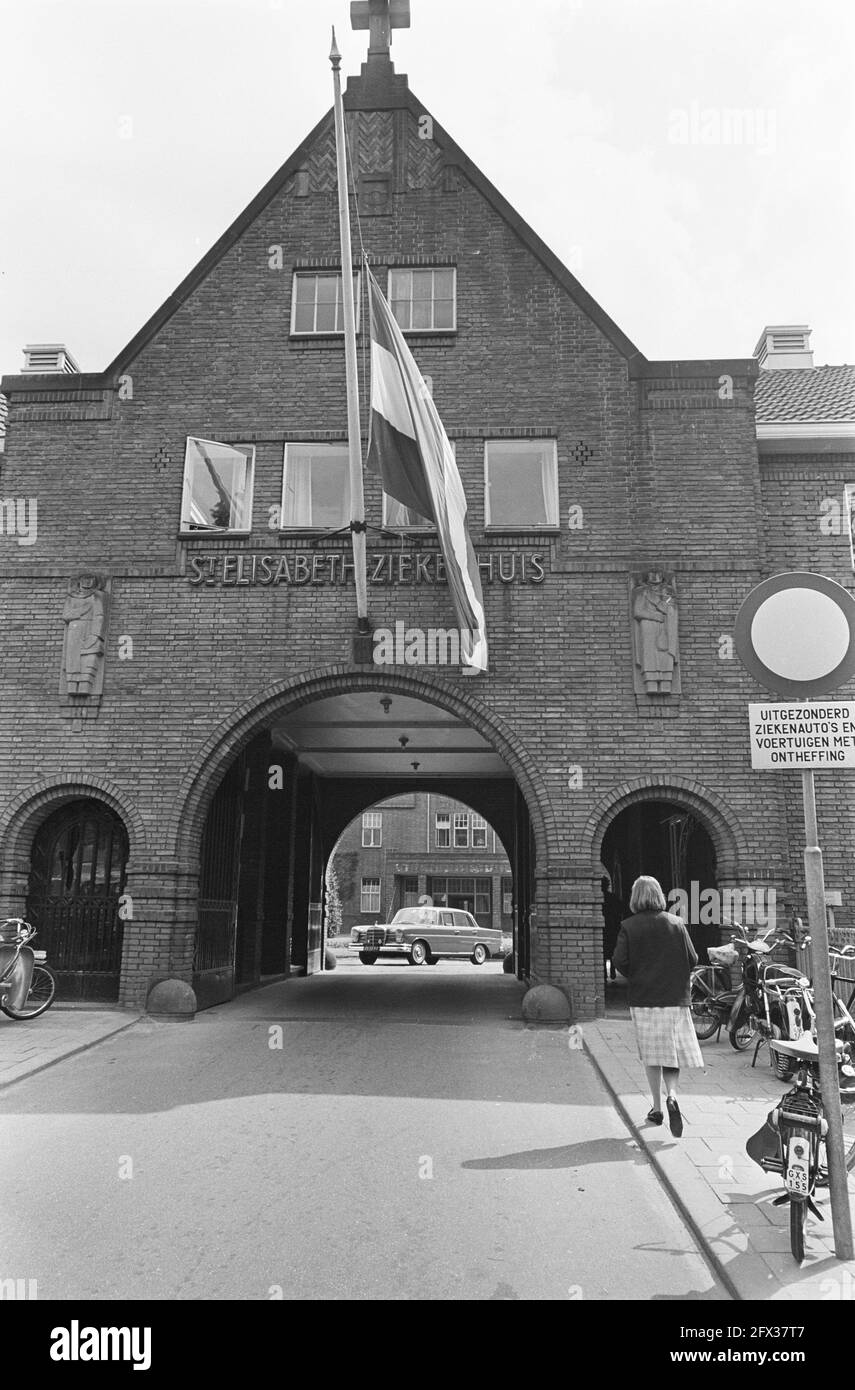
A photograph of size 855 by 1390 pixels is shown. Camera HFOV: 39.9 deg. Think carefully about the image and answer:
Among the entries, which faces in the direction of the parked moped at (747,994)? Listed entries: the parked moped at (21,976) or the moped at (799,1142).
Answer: the moped at (799,1142)

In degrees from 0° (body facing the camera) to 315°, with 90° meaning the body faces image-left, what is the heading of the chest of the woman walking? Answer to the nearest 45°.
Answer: approximately 180°

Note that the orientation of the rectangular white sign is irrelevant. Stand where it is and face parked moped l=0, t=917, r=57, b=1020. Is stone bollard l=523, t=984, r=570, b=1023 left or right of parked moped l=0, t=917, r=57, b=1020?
right

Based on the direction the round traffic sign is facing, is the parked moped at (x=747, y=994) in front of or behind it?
behind

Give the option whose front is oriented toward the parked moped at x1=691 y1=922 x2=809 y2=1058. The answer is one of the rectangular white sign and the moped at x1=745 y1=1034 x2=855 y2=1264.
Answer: the moped

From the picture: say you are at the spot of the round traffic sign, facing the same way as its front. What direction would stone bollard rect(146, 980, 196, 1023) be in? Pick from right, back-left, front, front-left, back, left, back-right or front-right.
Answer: back-right

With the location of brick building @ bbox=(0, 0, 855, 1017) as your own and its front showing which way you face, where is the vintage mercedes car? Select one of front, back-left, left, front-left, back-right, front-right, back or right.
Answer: back

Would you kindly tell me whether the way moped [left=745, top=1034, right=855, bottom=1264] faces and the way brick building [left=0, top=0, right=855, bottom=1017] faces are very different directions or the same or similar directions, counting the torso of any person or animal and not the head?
very different directions

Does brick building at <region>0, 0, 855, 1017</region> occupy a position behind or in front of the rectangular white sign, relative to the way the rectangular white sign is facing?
behind

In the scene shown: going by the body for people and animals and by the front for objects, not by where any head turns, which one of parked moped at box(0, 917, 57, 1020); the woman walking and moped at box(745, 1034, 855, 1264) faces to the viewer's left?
the parked moped

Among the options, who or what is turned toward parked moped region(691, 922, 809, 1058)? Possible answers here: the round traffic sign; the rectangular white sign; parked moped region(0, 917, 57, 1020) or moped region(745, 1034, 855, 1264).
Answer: the moped region(745, 1034, 855, 1264)

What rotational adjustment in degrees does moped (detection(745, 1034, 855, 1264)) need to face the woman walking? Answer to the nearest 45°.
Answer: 0° — it already faces them

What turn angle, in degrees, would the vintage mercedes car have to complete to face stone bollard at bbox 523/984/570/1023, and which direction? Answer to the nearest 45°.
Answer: approximately 45° to its left

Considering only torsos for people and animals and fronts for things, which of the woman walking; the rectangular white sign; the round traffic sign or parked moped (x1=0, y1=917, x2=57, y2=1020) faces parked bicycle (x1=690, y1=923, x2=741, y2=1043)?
the woman walking

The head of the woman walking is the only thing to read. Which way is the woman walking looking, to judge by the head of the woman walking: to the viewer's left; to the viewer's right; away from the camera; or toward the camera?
away from the camera
